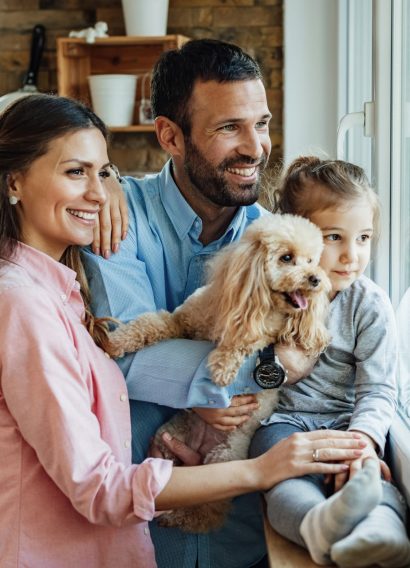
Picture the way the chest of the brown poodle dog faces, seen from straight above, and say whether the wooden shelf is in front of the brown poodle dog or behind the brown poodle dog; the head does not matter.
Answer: behind

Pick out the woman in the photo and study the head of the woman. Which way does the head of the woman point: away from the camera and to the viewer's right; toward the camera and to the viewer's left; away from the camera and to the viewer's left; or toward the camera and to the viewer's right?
toward the camera and to the viewer's right

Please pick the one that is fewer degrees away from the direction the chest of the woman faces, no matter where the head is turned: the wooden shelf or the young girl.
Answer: the young girl

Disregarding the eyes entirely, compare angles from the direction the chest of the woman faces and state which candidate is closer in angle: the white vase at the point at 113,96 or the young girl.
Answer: the young girl

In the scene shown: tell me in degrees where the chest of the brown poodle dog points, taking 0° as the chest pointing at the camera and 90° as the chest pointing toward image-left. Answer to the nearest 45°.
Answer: approximately 315°

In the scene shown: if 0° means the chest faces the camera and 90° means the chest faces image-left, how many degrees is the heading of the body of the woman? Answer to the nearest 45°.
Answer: approximately 270°

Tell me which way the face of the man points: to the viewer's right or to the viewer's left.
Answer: to the viewer's right

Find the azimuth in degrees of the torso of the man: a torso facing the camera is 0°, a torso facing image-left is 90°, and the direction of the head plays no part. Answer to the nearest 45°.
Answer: approximately 315°
